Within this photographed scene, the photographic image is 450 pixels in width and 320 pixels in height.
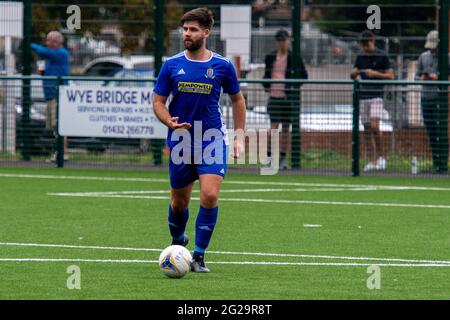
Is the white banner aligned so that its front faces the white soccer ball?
yes

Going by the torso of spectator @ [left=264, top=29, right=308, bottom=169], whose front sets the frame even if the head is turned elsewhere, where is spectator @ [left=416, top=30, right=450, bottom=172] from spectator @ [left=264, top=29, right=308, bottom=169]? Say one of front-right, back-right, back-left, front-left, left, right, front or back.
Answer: left

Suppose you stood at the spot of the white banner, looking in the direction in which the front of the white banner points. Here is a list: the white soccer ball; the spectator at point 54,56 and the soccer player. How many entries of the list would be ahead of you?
2

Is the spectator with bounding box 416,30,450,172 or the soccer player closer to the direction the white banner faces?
the soccer player

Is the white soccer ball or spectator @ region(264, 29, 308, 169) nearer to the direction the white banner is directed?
the white soccer ball

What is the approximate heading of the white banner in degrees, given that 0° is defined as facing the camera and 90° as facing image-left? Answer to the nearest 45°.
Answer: approximately 0°

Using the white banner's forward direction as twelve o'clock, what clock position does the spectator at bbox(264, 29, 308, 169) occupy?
The spectator is roughly at 9 o'clock from the white banner.
